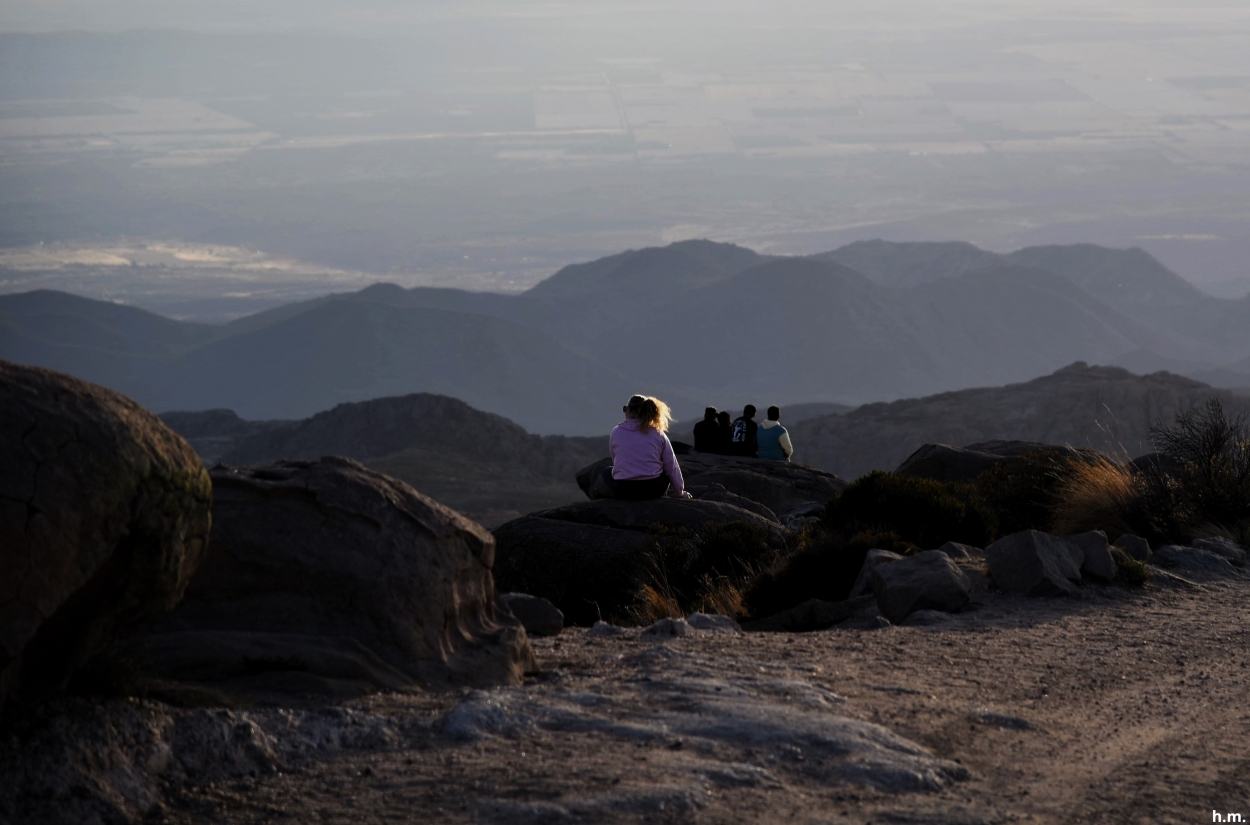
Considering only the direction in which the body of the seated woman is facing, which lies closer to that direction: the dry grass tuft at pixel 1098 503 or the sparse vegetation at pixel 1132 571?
the dry grass tuft

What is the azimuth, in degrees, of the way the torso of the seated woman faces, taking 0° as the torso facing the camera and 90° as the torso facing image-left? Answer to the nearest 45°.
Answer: approximately 180°

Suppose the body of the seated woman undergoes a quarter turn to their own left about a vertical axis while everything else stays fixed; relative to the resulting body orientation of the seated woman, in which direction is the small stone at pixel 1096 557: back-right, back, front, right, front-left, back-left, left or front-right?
back-left

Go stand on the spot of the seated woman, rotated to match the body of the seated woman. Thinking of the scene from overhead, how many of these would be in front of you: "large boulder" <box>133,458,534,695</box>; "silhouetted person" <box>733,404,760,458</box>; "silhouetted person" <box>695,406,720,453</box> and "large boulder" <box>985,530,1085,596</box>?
2

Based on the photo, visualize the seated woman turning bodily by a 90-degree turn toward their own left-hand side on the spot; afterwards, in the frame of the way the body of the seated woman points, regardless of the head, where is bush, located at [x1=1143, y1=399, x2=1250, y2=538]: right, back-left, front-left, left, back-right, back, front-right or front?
back

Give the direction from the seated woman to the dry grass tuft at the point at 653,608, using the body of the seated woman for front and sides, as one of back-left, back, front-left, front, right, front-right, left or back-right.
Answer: back

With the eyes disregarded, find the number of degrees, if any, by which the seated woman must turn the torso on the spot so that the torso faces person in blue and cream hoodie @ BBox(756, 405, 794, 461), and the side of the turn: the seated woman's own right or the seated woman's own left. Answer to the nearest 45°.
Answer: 0° — they already face them

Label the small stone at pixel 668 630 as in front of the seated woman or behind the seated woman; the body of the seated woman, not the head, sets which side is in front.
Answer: behind

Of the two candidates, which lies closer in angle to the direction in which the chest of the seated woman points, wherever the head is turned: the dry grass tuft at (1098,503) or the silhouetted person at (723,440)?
the silhouetted person

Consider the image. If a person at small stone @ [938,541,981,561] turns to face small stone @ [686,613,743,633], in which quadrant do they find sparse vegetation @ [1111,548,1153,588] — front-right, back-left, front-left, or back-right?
back-left

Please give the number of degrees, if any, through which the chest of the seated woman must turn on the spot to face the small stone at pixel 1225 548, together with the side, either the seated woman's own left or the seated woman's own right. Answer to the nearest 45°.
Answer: approximately 90° to the seated woman's own right

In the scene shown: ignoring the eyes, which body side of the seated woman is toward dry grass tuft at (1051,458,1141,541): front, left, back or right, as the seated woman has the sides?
right

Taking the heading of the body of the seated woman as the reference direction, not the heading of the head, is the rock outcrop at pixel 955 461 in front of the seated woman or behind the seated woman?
in front

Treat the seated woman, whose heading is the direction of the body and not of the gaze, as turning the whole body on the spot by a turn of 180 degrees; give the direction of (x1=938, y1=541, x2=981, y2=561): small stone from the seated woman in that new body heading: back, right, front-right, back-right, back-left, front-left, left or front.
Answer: front-left

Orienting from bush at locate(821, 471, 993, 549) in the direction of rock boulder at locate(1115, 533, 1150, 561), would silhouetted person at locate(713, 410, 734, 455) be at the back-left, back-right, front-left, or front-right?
back-left
